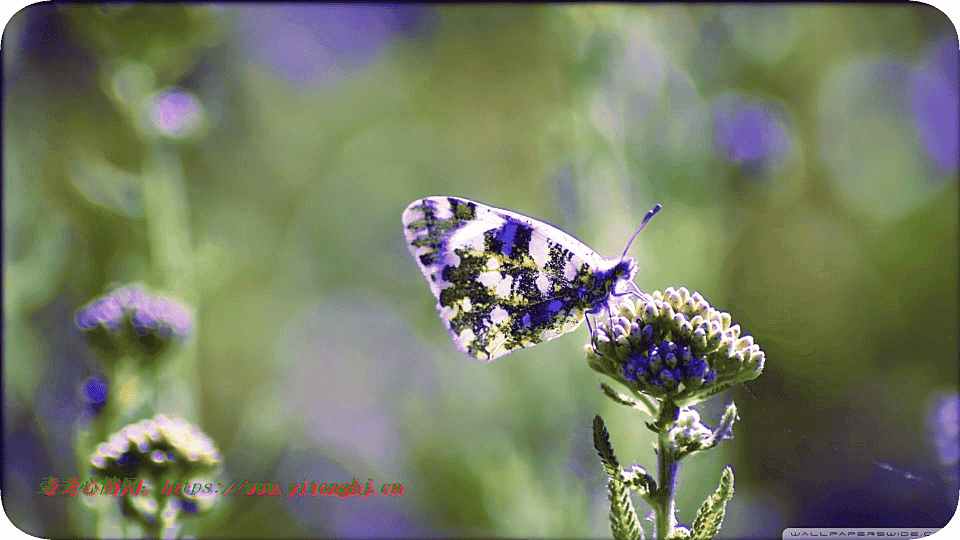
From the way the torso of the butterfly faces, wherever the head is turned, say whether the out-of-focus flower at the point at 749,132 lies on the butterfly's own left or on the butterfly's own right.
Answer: on the butterfly's own left

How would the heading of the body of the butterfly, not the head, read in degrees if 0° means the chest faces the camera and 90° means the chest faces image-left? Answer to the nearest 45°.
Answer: approximately 270°
